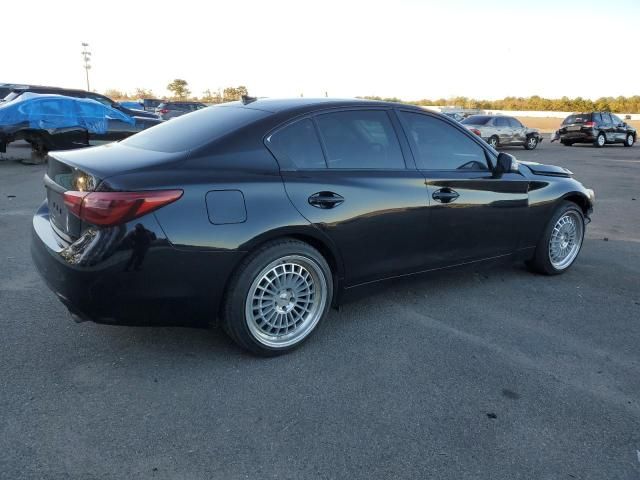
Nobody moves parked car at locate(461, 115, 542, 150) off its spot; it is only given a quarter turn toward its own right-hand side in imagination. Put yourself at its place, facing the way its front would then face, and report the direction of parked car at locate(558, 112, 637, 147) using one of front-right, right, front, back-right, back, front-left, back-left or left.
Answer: left

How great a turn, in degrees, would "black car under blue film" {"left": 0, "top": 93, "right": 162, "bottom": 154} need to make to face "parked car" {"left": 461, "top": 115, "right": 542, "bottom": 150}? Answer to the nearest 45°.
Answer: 0° — it already faces it

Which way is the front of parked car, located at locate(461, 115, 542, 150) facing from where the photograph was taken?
facing away from the viewer and to the right of the viewer

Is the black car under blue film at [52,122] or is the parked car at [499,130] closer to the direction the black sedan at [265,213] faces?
the parked car

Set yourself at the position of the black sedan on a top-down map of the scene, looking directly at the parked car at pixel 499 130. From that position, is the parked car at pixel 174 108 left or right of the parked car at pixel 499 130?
left

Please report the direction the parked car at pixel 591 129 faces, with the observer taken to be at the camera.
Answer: facing away from the viewer and to the right of the viewer

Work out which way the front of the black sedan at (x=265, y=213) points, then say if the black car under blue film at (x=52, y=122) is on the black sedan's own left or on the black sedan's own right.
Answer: on the black sedan's own left

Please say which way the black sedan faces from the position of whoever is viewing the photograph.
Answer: facing away from the viewer and to the right of the viewer

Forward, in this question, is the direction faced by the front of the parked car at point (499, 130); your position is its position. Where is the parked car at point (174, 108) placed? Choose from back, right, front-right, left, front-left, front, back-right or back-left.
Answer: back-left
